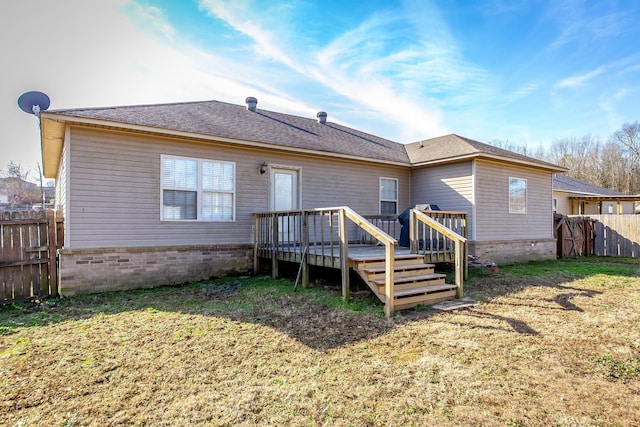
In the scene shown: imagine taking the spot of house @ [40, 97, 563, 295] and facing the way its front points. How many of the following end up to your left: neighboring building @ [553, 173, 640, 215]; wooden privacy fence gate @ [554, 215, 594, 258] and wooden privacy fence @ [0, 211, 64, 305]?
1

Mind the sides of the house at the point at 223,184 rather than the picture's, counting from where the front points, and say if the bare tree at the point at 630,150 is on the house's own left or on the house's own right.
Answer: on the house's own right

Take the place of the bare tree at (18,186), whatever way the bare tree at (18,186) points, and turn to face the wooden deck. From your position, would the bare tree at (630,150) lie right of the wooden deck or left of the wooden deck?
left

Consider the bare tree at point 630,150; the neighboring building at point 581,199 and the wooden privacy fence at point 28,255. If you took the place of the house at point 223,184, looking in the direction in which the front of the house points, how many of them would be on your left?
1

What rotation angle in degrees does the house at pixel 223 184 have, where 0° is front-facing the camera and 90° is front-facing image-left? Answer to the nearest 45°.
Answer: approximately 135°

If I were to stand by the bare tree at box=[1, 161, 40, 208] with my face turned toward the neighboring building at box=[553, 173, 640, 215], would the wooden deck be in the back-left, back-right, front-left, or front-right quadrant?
front-right

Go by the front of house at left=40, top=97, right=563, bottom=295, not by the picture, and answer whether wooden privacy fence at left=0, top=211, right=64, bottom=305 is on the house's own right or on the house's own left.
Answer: on the house's own left

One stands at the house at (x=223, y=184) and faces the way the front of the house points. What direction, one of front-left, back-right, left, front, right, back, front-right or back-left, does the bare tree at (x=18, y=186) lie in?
front

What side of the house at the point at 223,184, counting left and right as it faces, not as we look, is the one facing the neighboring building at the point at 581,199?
right

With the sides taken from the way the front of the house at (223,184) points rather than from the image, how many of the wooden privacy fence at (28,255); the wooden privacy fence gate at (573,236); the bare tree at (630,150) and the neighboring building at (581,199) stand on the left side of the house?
1

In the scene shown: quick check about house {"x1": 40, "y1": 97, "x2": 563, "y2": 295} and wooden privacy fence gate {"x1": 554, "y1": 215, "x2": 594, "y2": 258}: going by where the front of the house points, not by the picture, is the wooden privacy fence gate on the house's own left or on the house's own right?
on the house's own right
